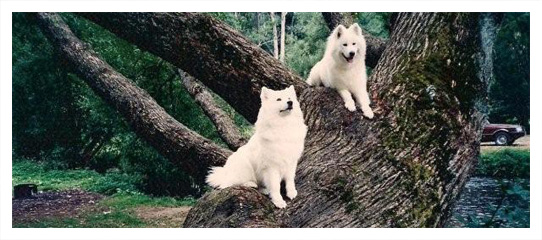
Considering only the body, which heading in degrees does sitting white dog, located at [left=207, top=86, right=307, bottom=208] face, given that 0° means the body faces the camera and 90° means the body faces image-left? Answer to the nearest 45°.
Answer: approximately 315°

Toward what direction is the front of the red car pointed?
to the viewer's right

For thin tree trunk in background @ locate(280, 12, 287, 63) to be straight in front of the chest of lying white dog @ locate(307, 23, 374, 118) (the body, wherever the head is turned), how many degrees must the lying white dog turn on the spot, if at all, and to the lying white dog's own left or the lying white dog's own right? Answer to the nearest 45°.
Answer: approximately 180°

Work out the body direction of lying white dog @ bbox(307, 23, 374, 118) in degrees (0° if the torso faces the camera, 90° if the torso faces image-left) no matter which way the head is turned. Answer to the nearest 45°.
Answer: approximately 315°

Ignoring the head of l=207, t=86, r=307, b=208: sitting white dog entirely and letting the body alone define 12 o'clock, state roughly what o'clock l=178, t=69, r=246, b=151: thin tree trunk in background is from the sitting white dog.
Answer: The thin tree trunk in background is roughly at 6 o'clock from the sitting white dog.

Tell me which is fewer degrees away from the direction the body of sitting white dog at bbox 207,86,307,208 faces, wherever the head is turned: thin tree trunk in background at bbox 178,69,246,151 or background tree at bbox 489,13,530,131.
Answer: the background tree

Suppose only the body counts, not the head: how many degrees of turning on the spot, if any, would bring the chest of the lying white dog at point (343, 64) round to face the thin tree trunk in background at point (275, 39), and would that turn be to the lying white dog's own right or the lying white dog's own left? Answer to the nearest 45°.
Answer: approximately 180°
